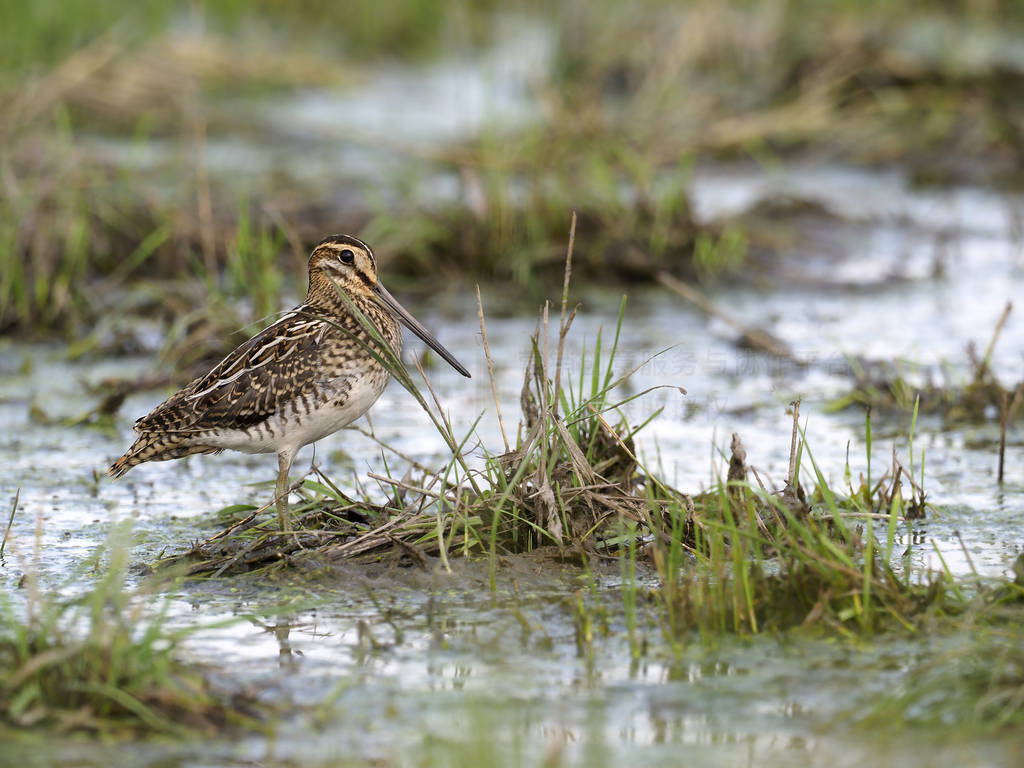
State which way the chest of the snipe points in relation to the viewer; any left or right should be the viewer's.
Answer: facing to the right of the viewer
